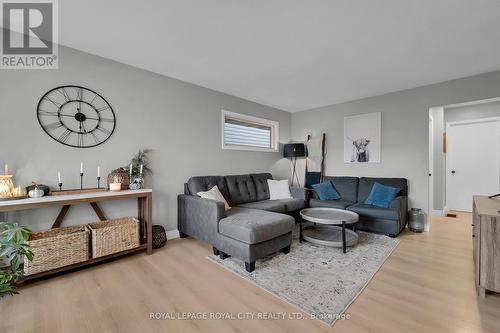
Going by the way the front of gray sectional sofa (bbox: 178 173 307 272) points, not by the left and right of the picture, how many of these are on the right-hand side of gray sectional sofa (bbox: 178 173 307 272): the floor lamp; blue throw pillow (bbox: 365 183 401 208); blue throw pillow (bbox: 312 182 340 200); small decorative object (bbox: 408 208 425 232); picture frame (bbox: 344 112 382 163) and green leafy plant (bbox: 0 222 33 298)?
1

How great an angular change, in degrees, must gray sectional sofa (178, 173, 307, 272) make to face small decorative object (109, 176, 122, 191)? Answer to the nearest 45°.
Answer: approximately 135° to its right

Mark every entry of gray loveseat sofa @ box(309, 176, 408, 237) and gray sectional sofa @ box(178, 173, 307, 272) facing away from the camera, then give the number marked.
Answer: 0

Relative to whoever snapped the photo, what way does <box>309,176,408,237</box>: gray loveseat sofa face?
facing the viewer and to the left of the viewer

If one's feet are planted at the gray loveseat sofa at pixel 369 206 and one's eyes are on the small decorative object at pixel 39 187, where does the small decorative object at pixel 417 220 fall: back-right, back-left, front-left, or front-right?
back-left

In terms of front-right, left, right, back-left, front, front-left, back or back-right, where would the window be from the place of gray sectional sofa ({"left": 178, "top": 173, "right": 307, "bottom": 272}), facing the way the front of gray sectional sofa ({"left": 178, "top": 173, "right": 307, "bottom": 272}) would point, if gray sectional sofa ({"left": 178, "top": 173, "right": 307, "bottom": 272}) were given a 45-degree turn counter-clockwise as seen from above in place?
left

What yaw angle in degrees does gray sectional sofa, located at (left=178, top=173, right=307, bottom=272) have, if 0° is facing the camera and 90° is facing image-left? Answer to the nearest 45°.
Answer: approximately 315°
